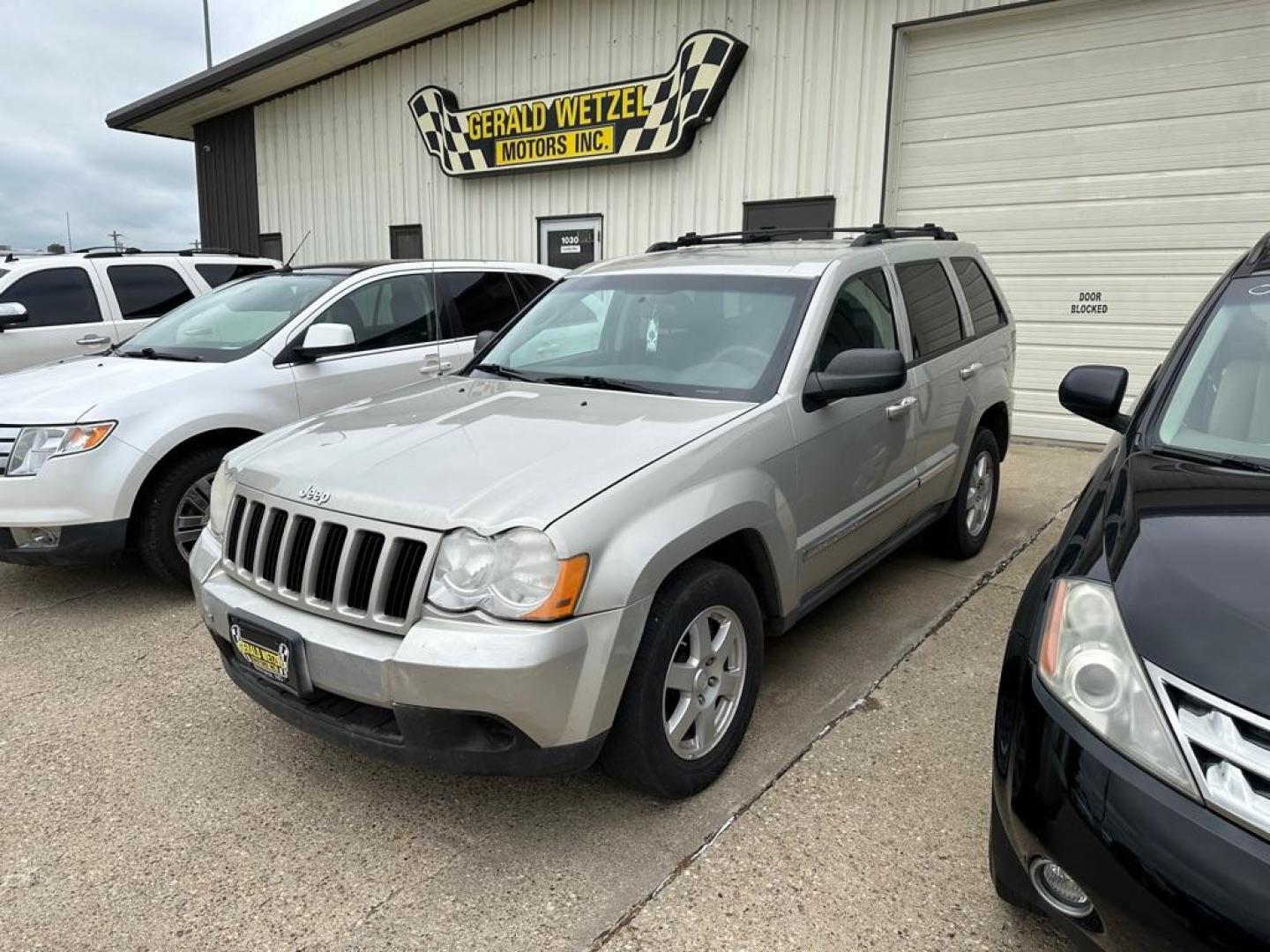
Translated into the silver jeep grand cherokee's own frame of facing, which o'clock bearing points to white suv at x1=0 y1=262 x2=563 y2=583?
The white suv is roughly at 3 o'clock from the silver jeep grand cherokee.

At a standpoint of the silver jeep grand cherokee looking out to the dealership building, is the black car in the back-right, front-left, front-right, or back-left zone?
back-right

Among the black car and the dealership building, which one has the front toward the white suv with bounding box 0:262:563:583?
the dealership building

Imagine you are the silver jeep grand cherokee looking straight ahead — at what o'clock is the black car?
The black car is roughly at 9 o'clock from the silver jeep grand cherokee.

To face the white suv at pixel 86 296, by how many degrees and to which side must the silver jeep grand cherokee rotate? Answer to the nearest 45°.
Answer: approximately 90° to its right
